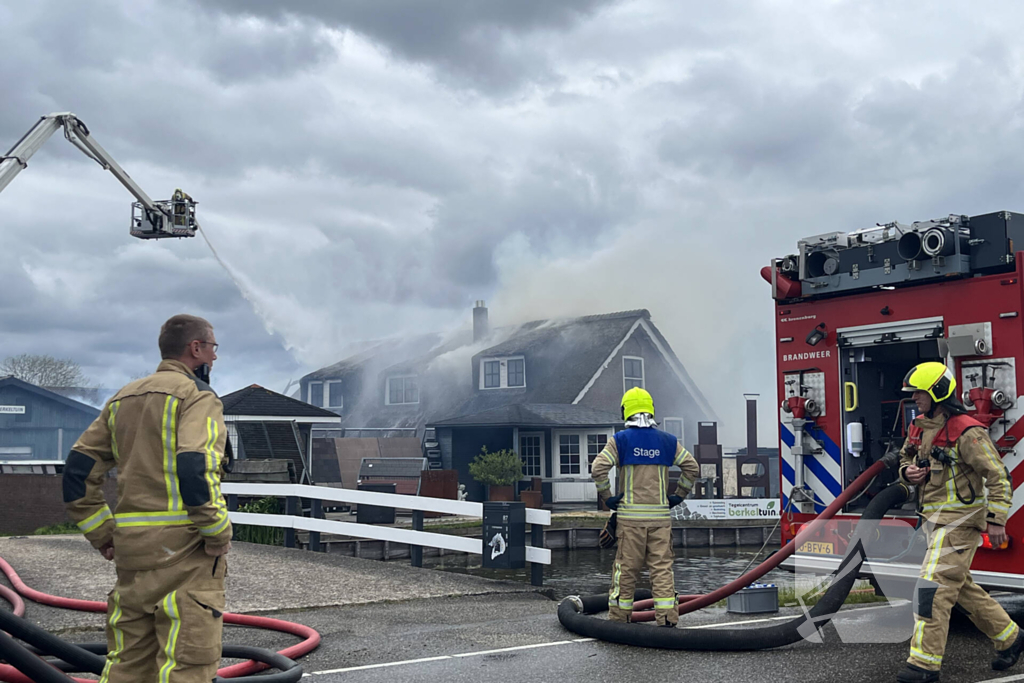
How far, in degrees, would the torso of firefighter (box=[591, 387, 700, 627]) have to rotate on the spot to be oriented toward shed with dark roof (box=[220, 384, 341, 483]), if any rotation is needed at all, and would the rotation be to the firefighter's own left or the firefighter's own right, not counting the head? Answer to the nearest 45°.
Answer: approximately 45° to the firefighter's own left

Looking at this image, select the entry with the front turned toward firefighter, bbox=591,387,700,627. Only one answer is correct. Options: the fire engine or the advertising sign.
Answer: the advertising sign

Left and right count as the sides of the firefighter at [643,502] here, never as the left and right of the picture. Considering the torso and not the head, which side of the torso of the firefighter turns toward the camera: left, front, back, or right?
back

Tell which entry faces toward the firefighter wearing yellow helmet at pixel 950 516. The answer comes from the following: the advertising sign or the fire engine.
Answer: the advertising sign

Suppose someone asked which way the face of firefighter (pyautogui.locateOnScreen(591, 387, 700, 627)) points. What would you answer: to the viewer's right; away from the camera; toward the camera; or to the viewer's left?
away from the camera

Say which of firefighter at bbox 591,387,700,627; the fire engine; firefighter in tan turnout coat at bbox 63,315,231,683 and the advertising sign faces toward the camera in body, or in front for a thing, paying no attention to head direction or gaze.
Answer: the advertising sign

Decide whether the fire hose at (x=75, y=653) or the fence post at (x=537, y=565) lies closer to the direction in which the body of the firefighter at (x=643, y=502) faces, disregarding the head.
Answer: the fence post

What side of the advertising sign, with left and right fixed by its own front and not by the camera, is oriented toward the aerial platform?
right

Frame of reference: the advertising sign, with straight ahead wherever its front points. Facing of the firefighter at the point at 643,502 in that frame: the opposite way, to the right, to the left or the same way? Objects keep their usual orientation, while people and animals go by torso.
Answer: the opposite way
